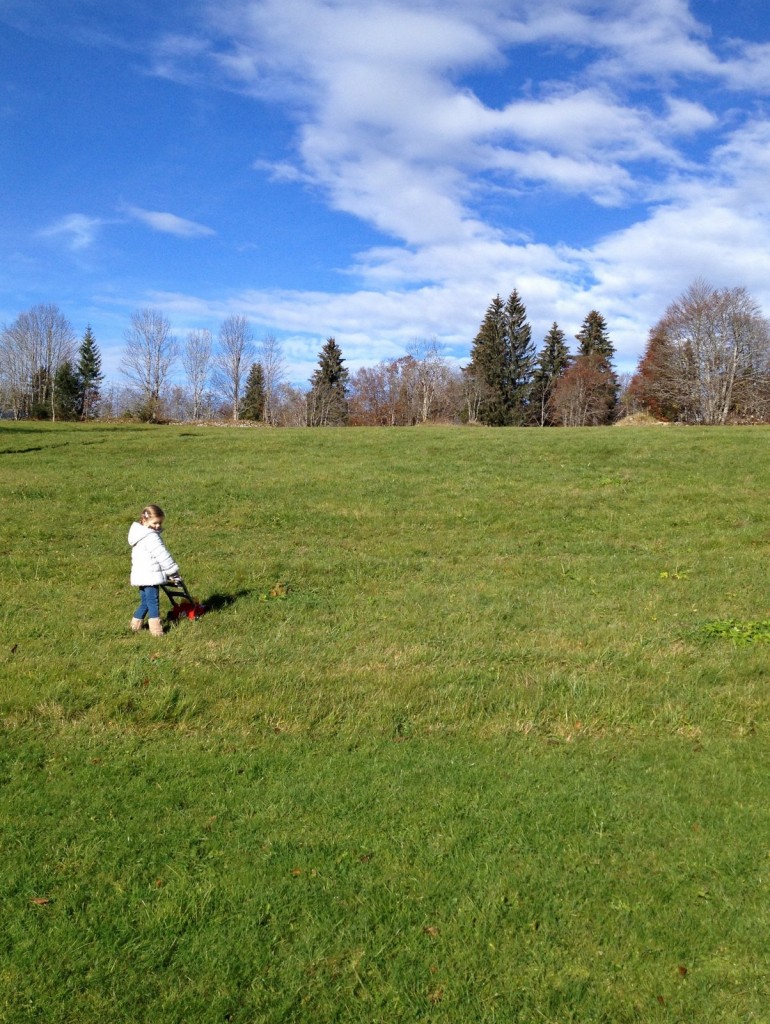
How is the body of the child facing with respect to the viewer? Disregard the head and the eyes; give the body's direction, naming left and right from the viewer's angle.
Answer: facing to the right of the viewer
